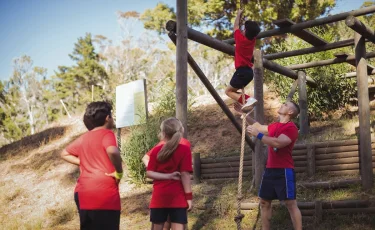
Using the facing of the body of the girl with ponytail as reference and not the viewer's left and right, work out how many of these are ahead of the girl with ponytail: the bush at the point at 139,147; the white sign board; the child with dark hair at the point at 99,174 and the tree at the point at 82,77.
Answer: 3

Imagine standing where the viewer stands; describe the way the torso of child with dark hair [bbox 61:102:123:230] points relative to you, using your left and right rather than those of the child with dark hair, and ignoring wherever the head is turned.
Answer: facing away from the viewer and to the right of the viewer

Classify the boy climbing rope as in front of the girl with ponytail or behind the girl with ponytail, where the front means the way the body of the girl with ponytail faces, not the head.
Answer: in front

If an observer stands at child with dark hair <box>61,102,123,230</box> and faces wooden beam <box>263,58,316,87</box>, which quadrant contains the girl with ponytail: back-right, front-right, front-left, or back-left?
front-right

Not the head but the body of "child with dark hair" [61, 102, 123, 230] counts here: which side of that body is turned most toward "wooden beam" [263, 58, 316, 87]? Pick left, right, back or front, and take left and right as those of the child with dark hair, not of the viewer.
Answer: front

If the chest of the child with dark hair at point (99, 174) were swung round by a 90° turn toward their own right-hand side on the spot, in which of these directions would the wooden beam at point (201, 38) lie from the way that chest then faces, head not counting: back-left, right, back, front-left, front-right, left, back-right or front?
left

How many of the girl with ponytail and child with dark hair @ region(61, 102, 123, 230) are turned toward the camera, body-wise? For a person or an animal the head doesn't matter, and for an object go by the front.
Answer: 0

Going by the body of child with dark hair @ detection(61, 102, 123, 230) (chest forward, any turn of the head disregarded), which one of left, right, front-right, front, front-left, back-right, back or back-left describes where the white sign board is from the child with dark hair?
front-left

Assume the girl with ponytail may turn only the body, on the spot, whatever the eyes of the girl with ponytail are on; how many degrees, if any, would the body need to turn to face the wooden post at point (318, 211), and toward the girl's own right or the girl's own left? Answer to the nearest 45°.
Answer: approximately 45° to the girl's own right

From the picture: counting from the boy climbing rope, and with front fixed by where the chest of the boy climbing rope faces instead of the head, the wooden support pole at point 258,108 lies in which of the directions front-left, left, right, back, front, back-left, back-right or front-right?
front-right

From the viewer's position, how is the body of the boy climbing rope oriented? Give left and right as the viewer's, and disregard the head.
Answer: facing away from the viewer and to the left of the viewer

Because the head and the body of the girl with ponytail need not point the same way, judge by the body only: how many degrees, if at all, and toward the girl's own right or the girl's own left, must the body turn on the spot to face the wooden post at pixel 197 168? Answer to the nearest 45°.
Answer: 0° — they already face it

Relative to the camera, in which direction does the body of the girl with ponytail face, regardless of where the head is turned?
away from the camera

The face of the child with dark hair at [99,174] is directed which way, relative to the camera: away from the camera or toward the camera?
away from the camera

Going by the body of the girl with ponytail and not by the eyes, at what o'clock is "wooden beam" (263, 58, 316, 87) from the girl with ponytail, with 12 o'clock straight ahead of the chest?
The wooden beam is roughly at 1 o'clock from the girl with ponytail.

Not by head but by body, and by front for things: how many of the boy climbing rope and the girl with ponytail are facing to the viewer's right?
0
